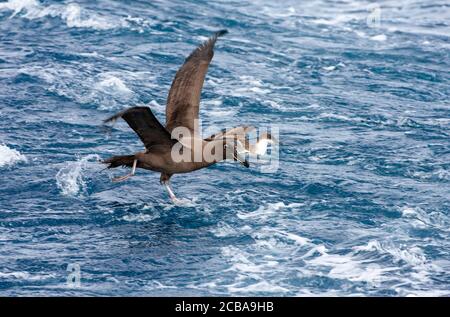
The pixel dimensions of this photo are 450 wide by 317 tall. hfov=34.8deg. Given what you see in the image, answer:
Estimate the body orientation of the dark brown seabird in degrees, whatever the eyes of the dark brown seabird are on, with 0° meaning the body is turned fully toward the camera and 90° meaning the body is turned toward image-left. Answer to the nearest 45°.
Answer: approximately 270°
